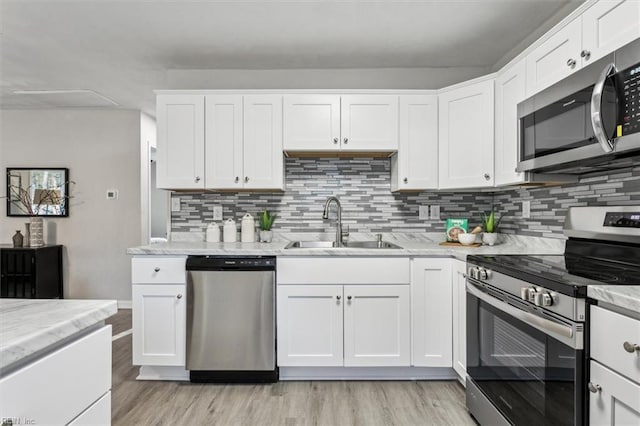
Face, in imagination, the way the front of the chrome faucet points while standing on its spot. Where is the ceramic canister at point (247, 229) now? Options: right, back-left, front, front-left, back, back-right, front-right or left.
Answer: front-right

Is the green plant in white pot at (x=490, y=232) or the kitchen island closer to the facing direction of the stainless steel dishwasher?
the kitchen island

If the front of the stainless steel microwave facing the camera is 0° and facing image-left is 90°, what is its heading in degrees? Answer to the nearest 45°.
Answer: approximately 45°

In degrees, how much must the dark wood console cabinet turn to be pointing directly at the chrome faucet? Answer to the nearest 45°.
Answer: approximately 90° to its left

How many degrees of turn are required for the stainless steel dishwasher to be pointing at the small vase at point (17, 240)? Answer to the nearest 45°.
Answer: approximately 135° to its right

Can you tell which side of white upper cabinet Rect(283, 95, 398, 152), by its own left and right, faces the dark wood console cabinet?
right

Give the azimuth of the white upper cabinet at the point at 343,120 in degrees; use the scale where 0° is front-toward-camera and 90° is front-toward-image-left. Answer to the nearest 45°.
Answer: approximately 0°

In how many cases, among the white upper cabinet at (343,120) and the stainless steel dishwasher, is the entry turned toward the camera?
2

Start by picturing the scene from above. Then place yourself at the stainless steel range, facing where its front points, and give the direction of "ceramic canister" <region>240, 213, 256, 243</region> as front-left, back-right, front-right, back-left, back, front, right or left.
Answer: front-right

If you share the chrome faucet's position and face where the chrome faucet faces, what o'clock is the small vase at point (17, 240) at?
The small vase is roughly at 2 o'clock from the chrome faucet.

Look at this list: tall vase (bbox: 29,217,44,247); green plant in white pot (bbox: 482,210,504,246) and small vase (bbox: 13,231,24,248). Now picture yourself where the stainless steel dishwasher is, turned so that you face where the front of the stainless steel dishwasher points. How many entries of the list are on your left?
1

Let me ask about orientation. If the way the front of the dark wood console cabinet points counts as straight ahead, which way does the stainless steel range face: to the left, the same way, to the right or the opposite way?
to the right

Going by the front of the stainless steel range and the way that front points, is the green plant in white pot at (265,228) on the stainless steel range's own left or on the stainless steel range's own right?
on the stainless steel range's own right
